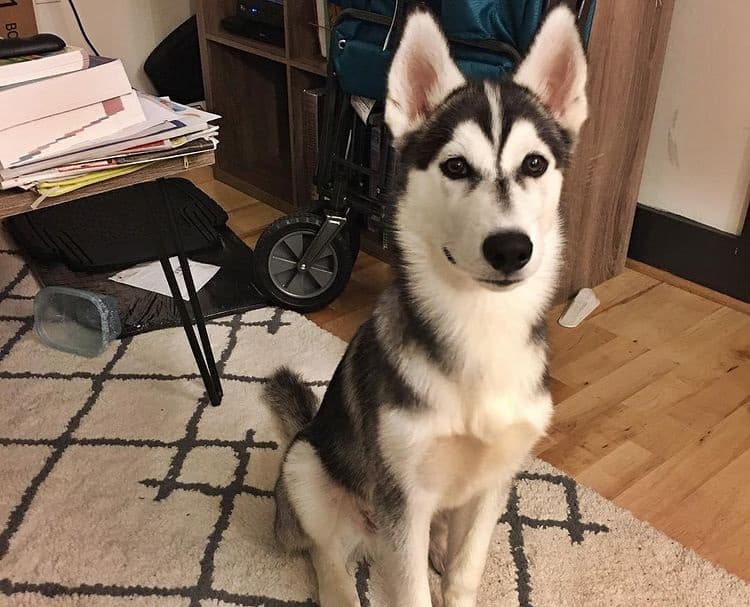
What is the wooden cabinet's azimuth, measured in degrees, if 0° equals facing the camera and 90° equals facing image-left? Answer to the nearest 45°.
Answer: approximately 45°

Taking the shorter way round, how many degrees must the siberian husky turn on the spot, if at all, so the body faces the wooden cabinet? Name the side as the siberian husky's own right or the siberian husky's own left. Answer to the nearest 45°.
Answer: approximately 135° to the siberian husky's own left

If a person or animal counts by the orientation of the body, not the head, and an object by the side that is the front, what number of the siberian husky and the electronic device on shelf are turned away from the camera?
0

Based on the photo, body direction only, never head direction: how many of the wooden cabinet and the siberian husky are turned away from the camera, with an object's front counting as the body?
0

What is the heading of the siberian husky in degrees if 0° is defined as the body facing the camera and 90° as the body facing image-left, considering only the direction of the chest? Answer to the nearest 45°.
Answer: approximately 315°

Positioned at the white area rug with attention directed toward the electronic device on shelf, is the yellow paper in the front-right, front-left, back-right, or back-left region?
front-left

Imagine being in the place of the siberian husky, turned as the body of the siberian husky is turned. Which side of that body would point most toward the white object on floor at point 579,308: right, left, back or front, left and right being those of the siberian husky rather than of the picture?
left

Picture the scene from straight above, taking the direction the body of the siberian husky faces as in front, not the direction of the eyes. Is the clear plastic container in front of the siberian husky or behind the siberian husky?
behind

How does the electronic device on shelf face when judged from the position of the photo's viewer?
facing the viewer and to the left of the viewer

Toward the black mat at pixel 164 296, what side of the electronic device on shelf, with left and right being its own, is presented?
front

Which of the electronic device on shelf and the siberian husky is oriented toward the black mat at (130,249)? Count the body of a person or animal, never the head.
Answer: the electronic device on shelf
